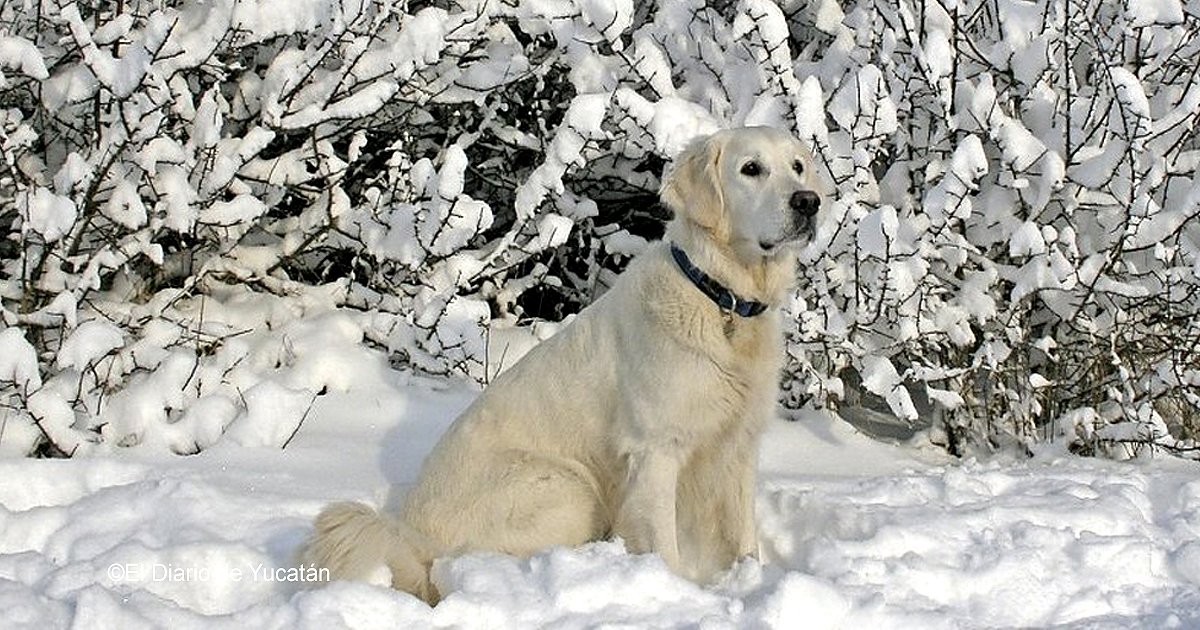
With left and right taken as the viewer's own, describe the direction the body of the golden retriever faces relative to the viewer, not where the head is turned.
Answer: facing the viewer and to the right of the viewer
